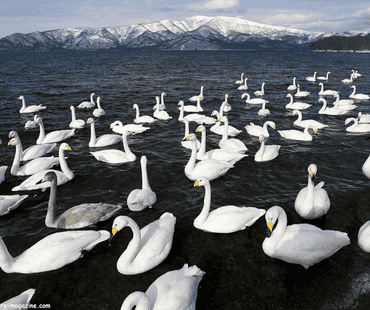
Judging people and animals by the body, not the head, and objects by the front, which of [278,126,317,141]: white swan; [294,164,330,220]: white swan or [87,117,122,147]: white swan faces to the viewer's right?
[278,126,317,141]: white swan

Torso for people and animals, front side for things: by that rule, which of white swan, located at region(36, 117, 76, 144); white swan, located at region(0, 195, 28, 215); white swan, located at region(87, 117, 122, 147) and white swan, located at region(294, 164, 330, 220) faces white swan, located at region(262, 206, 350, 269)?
white swan, located at region(294, 164, 330, 220)

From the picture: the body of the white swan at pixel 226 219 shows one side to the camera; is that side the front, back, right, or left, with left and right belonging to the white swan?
left

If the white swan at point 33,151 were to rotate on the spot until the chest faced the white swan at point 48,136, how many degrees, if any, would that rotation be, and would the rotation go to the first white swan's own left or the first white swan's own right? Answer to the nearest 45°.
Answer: approximately 90° to the first white swan's own right

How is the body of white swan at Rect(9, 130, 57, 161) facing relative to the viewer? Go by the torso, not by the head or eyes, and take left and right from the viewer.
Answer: facing to the left of the viewer

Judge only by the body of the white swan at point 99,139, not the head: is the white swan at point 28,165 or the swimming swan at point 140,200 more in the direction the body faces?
the white swan

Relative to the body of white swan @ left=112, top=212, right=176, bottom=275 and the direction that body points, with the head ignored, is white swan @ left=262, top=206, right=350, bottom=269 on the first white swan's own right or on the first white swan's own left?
on the first white swan's own left

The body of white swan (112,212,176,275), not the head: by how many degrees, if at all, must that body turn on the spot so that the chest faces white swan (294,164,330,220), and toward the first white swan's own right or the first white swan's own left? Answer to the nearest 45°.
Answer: approximately 135° to the first white swan's own left

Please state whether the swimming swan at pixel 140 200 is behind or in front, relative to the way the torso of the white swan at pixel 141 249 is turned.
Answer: behind

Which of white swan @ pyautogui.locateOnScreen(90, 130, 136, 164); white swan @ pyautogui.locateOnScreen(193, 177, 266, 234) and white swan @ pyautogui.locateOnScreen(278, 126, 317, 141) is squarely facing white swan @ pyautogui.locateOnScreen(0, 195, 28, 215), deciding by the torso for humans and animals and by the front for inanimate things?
white swan @ pyautogui.locateOnScreen(193, 177, 266, 234)

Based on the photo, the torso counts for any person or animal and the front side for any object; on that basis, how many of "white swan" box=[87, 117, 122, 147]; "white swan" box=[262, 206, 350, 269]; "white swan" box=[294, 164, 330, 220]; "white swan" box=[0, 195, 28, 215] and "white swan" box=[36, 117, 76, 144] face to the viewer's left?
4

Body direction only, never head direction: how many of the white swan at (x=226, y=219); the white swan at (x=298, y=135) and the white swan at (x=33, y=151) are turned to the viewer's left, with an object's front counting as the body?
2

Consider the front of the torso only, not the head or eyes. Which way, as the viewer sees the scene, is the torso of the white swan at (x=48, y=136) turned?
to the viewer's left

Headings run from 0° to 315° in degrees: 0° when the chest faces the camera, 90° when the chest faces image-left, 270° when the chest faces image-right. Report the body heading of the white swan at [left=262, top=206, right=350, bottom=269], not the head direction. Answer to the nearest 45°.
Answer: approximately 90°

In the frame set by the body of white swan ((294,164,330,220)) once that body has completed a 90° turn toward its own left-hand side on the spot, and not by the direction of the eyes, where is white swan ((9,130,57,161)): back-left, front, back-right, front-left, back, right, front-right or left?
back
